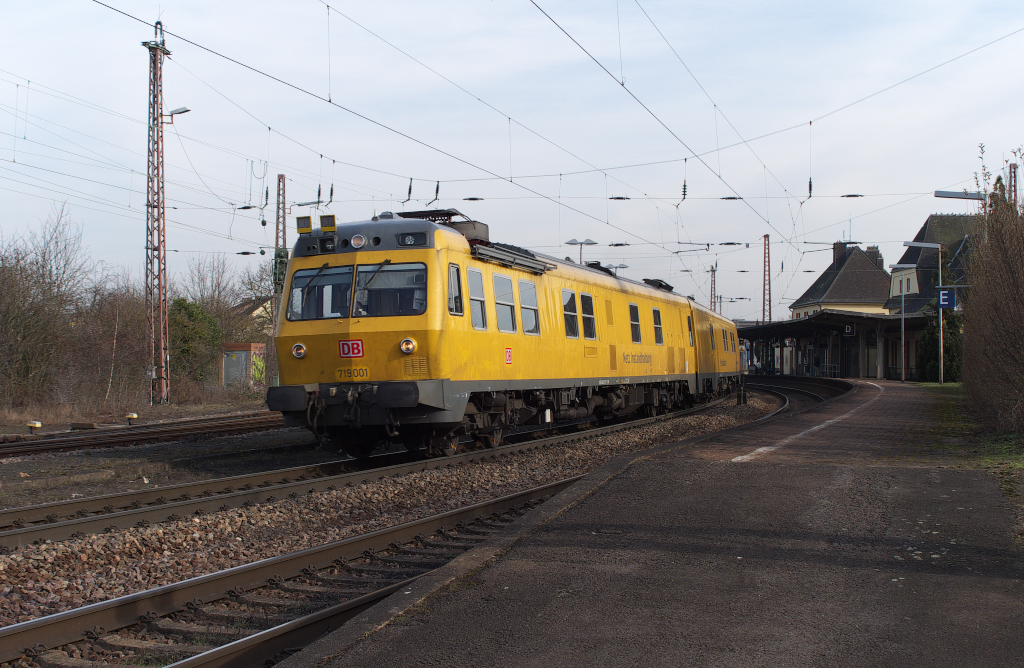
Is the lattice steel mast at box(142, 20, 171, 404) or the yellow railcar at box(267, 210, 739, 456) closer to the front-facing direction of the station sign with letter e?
the yellow railcar

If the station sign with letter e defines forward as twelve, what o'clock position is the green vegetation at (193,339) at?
The green vegetation is roughly at 2 o'clock from the station sign with letter e.

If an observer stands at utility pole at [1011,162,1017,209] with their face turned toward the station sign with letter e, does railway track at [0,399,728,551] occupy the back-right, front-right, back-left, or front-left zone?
back-left

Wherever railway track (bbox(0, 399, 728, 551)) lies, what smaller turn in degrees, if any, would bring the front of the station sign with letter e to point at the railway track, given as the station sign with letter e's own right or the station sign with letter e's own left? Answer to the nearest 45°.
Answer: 0° — it already faces it

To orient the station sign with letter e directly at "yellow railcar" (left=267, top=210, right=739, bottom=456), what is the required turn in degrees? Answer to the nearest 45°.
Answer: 0° — it already faces it

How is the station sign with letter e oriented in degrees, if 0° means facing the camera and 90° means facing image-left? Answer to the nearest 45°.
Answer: approximately 0°

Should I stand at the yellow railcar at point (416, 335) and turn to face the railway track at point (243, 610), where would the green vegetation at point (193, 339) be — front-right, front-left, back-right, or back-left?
back-right

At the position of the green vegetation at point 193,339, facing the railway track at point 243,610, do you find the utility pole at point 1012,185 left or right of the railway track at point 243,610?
left

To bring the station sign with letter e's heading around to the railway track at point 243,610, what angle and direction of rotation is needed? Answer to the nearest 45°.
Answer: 0° — it already faces it

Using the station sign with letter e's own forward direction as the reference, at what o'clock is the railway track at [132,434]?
The railway track is roughly at 1 o'clock from the station sign with letter e.
